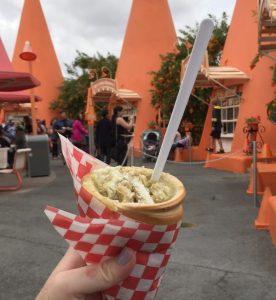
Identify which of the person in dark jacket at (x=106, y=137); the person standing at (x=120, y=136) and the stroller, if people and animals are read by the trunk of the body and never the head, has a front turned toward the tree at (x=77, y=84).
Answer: the person in dark jacket

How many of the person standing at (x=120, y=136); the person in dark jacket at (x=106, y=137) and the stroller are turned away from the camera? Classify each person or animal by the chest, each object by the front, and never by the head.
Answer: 1

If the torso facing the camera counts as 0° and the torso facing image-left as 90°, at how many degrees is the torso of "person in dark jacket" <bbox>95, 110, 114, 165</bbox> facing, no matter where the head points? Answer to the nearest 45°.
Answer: approximately 180°

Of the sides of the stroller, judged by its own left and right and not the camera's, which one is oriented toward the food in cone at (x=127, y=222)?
front

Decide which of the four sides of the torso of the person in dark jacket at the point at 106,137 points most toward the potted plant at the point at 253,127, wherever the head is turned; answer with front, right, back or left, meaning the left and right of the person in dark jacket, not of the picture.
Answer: right

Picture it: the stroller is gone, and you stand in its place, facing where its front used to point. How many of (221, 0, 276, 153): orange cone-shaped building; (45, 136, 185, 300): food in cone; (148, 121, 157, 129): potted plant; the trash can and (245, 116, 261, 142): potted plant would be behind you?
1

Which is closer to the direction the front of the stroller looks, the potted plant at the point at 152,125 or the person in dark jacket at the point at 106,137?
the person in dark jacket

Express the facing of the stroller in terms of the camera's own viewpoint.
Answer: facing the viewer

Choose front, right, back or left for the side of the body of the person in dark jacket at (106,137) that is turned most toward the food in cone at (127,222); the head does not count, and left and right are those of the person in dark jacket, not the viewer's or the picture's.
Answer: back

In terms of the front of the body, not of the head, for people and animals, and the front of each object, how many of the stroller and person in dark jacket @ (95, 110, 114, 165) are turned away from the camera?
1

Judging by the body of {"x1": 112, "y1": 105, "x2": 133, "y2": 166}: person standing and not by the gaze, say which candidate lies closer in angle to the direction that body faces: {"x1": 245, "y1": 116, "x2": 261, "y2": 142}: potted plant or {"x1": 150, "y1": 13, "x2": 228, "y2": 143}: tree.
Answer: the potted plant

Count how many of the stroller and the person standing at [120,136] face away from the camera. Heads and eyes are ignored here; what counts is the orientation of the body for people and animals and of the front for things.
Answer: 0

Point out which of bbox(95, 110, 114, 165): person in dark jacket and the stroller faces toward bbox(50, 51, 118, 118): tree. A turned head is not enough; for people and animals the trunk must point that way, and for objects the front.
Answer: the person in dark jacket
